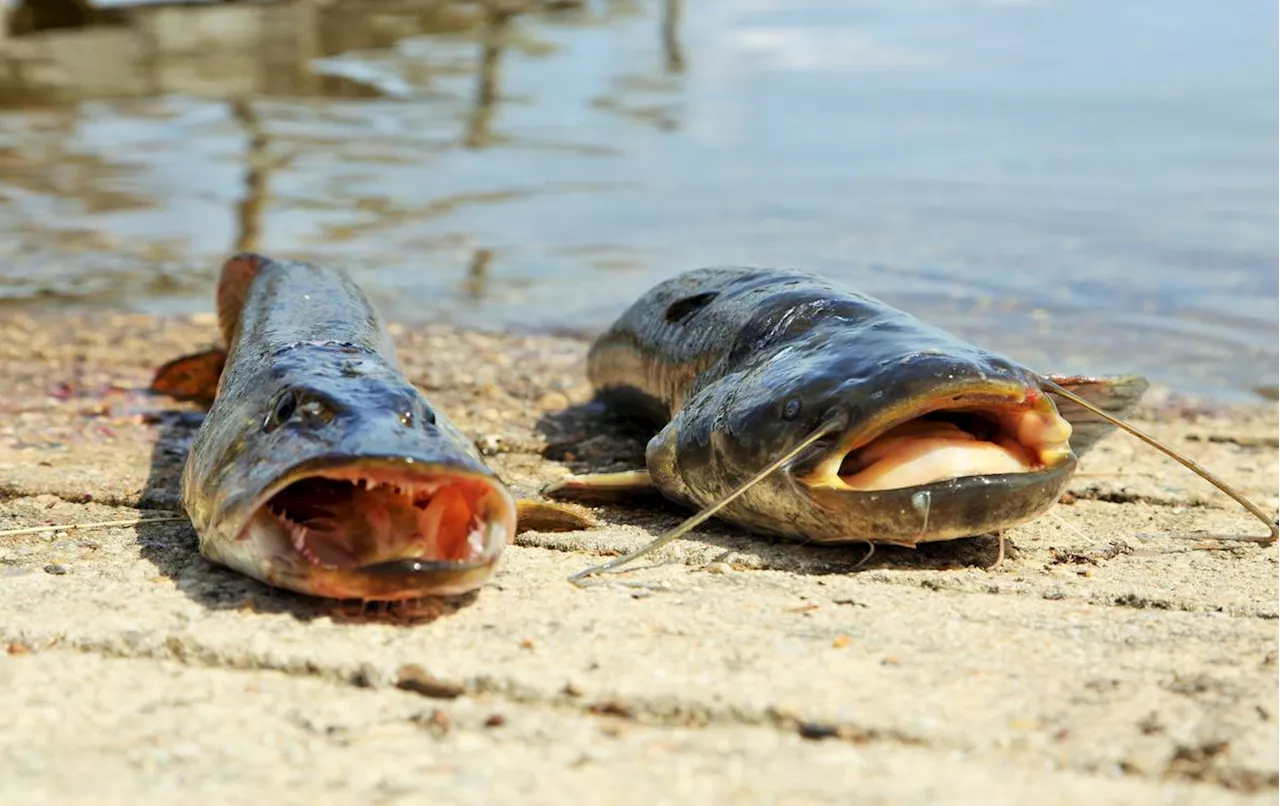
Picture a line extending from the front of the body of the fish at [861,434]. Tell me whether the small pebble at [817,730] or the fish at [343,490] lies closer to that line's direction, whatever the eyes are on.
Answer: the small pebble

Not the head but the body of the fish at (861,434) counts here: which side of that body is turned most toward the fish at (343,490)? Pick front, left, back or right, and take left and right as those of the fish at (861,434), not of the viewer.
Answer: right

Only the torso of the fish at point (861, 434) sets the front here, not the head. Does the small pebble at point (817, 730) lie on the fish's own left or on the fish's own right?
on the fish's own right

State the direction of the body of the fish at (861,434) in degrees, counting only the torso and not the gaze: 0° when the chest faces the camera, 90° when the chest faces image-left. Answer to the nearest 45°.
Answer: approximately 315°

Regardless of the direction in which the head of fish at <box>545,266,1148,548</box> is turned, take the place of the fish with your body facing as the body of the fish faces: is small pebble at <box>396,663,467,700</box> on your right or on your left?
on your right
